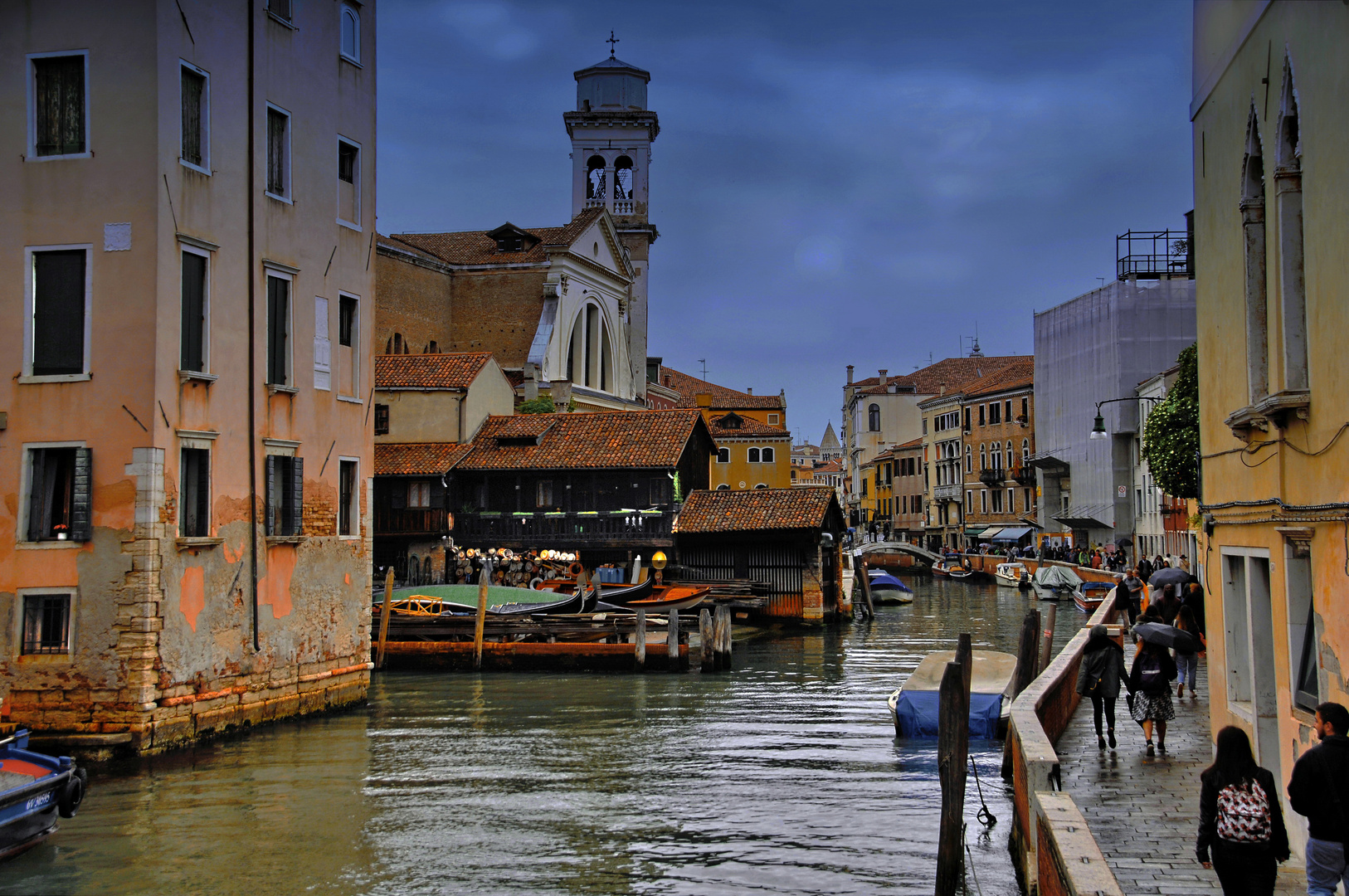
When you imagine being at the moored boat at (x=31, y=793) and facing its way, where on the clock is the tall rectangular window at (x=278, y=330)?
The tall rectangular window is roughly at 10 o'clock from the moored boat.

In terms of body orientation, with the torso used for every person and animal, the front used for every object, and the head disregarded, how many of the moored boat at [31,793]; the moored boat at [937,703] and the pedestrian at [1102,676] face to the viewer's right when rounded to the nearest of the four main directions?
1

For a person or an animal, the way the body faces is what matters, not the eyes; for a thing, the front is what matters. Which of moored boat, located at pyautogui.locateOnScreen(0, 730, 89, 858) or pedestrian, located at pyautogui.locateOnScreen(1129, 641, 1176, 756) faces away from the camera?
the pedestrian

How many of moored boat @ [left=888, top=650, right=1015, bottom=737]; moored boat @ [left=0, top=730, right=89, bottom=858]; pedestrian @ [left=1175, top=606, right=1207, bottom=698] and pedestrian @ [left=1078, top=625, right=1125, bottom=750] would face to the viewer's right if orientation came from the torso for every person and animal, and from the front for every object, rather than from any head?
1

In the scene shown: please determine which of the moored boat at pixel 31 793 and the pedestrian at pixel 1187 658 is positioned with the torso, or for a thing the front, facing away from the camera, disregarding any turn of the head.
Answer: the pedestrian

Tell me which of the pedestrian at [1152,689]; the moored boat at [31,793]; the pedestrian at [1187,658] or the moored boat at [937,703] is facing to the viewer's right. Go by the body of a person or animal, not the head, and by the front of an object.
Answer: the moored boat at [31,793]

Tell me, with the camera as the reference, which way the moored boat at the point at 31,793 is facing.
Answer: facing to the right of the viewer

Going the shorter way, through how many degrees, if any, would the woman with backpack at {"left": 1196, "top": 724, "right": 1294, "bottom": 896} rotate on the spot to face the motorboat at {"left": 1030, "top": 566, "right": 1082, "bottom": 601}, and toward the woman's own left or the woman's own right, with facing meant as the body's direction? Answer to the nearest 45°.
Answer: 0° — they already face it

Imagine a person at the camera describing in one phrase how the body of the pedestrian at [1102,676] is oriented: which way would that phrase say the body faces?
away from the camera

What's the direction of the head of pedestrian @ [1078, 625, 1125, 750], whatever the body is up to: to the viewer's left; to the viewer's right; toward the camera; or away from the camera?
away from the camera

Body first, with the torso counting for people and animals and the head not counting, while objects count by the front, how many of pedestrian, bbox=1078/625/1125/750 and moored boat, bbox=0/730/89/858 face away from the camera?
1

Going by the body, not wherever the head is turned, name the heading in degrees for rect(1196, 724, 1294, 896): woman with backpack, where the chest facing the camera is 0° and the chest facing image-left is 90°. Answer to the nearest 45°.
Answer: approximately 180°

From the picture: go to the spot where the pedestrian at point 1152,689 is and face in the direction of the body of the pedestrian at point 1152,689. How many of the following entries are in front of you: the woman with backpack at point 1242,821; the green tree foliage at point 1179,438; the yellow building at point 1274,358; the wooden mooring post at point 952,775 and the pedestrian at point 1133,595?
2

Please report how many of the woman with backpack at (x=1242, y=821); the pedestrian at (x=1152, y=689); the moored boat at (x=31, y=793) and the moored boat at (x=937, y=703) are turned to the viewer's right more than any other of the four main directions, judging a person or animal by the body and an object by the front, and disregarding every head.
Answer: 1

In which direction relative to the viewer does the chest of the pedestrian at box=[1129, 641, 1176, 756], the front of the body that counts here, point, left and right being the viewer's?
facing away from the viewer

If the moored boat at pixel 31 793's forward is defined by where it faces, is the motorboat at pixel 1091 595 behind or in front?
in front

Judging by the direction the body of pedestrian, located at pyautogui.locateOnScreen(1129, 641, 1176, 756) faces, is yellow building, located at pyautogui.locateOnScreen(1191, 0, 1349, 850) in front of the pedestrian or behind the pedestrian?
behind

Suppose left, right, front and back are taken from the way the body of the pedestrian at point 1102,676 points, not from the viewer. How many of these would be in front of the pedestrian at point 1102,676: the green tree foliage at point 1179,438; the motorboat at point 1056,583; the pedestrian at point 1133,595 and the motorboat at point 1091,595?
4
